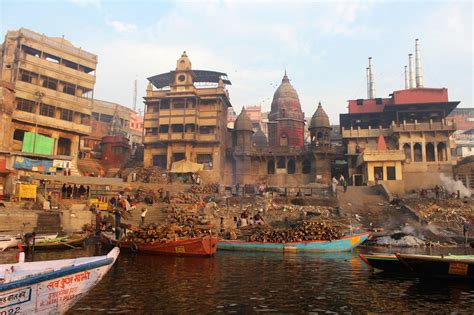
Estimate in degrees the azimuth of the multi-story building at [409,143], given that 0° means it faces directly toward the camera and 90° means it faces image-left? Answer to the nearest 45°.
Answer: approximately 0°

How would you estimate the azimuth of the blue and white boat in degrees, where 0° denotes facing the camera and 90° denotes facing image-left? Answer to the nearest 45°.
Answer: approximately 270°

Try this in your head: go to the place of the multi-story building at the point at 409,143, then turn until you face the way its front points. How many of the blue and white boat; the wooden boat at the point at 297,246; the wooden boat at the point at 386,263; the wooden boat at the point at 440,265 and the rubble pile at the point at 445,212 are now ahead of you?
5

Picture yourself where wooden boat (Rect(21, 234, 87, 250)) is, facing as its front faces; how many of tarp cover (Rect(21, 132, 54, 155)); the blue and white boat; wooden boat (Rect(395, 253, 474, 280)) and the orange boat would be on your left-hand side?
1

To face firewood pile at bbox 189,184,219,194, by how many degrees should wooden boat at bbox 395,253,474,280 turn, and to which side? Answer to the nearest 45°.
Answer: approximately 45° to its right

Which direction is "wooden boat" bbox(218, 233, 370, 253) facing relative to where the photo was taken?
to the viewer's right

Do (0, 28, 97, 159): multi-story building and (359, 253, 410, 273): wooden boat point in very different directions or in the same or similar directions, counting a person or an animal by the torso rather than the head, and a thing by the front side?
very different directions

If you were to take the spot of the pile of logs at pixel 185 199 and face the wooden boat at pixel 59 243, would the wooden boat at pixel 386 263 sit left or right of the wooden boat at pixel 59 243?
left

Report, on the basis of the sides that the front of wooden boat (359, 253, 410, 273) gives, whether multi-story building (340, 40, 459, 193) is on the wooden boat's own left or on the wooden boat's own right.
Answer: on the wooden boat's own right

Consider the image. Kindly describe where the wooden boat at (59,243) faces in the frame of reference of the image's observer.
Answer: facing to the right of the viewer

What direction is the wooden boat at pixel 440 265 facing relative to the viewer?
to the viewer's left

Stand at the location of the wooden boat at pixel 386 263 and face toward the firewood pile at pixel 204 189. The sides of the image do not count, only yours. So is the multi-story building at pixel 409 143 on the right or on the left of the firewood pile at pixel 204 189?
right

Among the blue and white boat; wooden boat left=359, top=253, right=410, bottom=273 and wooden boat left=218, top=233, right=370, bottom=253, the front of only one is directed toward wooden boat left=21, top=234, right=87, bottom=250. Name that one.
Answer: wooden boat left=359, top=253, right=410, bottom=273

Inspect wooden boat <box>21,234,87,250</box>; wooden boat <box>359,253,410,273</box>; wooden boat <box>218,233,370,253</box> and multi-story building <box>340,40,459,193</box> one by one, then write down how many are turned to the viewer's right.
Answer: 2
